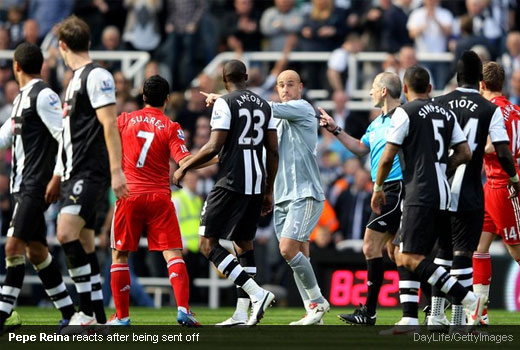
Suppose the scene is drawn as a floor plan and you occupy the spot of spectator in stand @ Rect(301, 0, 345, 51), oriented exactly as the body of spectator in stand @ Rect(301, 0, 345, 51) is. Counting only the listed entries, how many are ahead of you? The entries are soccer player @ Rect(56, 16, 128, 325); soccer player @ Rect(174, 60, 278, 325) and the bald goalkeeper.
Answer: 3

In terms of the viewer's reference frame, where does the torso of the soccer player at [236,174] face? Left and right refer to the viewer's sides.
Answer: facing away from the viewer and to the left of the viewer

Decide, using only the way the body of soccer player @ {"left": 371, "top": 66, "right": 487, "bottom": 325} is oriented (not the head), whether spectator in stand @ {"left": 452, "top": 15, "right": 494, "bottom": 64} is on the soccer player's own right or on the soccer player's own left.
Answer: on the soccer player's own right

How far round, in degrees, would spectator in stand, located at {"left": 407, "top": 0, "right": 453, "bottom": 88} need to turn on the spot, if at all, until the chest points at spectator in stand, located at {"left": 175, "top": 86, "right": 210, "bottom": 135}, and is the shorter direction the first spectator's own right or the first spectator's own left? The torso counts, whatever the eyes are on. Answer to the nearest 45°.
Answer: approximately 90° to the first spectator's own right

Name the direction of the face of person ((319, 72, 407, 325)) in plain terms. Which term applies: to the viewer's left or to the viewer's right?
to the viewer's left

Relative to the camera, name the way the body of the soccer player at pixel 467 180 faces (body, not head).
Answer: away from the camera

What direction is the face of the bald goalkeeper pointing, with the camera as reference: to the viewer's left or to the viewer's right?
to the viewer's left
